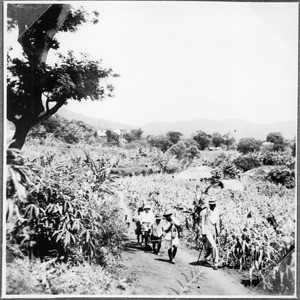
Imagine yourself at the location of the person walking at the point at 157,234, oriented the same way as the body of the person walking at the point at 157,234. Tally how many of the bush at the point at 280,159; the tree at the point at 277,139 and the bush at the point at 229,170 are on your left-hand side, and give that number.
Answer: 3

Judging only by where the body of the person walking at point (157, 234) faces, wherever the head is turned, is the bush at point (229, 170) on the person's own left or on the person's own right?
on the person's own left

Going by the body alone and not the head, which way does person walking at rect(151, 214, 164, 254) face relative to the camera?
toward the camera

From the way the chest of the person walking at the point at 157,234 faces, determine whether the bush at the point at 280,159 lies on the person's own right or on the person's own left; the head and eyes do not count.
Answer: on the person's own left
